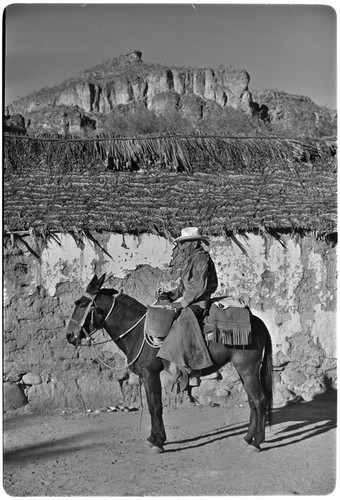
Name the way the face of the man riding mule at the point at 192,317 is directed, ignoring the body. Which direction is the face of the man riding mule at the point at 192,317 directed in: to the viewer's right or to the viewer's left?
to the viewer's left

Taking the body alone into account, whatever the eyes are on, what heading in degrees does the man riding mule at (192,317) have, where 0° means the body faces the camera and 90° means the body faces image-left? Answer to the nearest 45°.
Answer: approximately 90°

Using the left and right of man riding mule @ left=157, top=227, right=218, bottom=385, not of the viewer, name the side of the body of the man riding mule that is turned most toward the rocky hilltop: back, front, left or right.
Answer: right

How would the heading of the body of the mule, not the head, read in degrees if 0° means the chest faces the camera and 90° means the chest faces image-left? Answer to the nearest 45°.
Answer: approximately 90°

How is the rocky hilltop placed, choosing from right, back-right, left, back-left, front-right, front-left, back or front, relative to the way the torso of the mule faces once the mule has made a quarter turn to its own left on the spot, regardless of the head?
back
